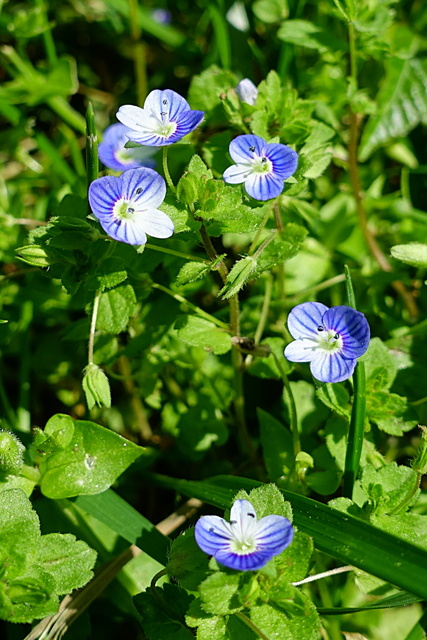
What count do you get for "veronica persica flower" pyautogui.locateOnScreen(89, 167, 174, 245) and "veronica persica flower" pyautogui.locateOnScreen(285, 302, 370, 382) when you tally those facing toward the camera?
2

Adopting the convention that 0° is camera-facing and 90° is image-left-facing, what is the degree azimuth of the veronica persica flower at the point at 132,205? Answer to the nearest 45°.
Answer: approximately 0°
